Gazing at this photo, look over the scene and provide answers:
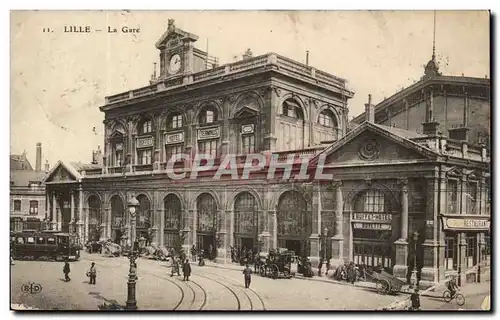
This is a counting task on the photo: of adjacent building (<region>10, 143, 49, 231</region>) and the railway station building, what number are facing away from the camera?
0

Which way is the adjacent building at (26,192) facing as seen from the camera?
toward the camera

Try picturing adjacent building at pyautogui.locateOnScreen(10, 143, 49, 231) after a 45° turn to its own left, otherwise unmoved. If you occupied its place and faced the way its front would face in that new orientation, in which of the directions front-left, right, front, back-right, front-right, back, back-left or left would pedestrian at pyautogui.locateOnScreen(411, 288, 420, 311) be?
front

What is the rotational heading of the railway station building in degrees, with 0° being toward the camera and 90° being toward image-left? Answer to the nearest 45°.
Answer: approximately 45°

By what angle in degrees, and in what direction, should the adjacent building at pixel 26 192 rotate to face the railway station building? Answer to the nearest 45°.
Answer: approximately 90° to its left

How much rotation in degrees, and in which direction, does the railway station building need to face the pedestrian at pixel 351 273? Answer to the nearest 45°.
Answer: approximately 90° to its left

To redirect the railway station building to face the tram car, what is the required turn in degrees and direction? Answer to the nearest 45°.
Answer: approximately 45° to its right
